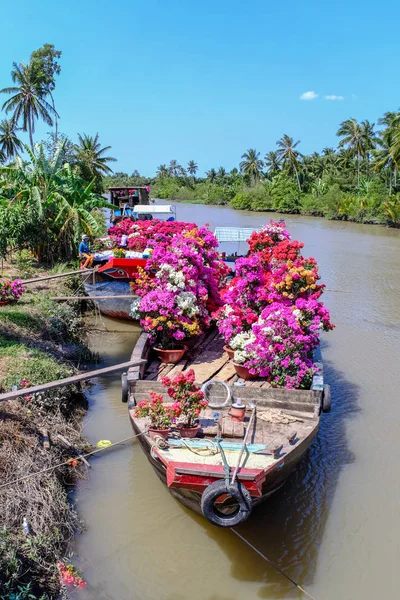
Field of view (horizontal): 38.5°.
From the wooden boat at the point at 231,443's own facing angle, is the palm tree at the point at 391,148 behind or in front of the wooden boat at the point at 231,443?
behind

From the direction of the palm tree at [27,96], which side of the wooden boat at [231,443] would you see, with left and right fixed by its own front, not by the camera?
back

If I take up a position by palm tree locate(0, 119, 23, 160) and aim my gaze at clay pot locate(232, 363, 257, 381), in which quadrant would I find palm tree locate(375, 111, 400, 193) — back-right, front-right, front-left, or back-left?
front-left

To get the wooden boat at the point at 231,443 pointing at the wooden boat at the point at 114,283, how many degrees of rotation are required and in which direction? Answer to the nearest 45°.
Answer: approximately 180°

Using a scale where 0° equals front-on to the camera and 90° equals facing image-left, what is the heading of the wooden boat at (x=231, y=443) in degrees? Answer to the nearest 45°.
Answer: approximately 0°

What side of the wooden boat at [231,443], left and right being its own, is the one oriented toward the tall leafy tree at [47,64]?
back
